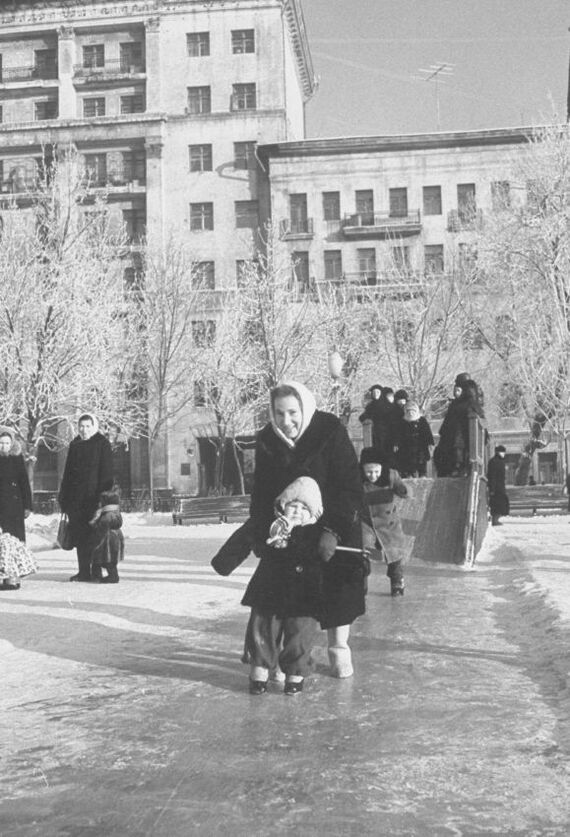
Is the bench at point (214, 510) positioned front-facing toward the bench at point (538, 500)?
no

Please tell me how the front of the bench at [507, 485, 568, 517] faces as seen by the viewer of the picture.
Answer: facing the viewer

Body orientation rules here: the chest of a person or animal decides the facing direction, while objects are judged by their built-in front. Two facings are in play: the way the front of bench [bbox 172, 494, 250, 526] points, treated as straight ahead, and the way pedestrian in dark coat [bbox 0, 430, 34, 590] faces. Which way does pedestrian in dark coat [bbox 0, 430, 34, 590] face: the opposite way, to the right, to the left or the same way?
the same way

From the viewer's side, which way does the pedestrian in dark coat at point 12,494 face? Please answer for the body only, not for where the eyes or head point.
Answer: toward the camera

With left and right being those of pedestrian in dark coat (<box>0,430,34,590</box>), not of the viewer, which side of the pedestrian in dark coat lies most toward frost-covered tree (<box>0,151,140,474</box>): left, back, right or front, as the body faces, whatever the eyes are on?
back

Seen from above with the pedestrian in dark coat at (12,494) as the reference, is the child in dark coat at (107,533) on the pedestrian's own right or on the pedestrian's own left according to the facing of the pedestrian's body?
on the pedestrian's own left

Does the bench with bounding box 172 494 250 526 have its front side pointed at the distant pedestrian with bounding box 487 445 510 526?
no

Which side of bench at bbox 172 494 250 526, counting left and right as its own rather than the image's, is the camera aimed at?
front

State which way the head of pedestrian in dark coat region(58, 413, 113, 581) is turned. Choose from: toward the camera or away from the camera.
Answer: toward the camera

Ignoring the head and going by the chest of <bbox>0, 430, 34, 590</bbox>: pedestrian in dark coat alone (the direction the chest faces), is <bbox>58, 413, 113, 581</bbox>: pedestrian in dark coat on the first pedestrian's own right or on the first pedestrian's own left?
on the first pedestrian's own left

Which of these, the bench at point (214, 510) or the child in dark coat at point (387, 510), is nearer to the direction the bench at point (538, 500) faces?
the child in dark coat

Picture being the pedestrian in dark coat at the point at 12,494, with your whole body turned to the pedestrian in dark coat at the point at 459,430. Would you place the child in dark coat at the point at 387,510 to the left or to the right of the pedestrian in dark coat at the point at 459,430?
right

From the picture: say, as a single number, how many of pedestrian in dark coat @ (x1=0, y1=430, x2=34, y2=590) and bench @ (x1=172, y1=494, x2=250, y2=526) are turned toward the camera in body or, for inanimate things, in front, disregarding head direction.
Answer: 2
